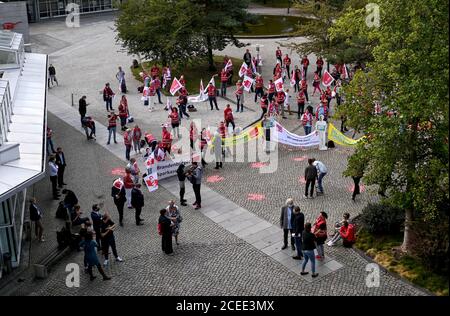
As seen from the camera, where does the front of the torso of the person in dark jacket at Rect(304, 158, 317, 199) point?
away from the camera

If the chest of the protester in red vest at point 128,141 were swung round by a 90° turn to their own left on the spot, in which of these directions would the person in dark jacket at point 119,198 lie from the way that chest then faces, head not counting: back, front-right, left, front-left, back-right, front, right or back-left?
back

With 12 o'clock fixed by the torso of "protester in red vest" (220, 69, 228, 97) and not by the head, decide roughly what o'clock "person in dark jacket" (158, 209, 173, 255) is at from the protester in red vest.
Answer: The person in dark jacket is roughly at 12 o'clock from the protester in red vest.

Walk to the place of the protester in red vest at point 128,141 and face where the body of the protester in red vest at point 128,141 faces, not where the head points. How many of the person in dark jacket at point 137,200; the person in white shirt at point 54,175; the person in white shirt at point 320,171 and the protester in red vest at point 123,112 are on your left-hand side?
1

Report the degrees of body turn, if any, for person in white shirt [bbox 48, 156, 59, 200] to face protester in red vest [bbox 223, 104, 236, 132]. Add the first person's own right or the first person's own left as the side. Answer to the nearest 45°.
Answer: approximately 45° to the first person's own left

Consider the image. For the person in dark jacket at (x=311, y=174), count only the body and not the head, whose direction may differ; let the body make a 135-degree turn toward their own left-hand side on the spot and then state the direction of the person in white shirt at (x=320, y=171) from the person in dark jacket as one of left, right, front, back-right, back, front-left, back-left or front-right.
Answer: back

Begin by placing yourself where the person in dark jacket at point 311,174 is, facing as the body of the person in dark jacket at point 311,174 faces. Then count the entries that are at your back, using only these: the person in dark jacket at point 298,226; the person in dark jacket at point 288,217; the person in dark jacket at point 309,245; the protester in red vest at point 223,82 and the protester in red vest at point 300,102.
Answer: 3

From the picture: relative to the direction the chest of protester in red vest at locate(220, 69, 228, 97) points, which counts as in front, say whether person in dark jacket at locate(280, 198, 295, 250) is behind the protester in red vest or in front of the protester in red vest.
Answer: in front

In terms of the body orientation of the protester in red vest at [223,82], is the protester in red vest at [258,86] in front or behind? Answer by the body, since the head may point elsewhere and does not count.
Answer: in front

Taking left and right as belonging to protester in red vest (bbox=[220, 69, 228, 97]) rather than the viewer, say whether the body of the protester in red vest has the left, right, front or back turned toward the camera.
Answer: front

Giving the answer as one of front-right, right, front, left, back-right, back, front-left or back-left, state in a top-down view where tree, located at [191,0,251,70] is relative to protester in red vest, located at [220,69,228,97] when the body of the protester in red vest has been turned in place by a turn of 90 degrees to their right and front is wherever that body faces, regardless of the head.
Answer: right

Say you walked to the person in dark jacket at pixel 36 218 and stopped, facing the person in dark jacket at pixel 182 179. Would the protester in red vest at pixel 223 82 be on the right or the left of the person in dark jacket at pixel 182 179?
left

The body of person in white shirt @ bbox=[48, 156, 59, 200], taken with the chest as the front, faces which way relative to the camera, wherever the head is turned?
to the viewer's right

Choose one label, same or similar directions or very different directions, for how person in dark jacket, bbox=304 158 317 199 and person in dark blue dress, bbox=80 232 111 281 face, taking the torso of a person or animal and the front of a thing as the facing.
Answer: same or similar directions

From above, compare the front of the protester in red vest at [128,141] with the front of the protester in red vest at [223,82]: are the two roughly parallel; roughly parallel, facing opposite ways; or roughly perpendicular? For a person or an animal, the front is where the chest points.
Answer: roughly perpendicular
